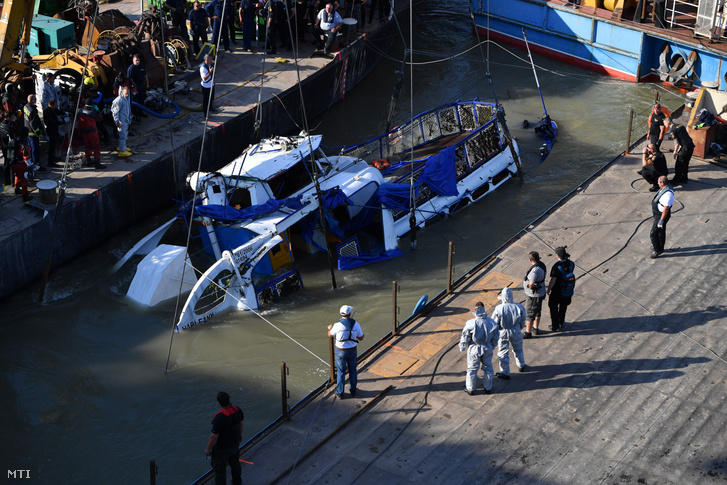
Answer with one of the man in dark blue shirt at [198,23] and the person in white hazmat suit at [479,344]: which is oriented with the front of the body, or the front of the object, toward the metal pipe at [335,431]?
the man in dark blue shirt

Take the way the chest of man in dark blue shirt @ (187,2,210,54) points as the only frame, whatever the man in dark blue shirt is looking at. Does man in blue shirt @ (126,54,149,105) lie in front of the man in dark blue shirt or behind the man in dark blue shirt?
in front

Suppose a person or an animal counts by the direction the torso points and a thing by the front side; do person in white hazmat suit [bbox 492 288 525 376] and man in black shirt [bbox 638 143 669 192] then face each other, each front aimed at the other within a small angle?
no

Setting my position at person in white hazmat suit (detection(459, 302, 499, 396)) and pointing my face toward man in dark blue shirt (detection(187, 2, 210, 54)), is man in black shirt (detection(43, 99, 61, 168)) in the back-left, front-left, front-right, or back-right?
front-left

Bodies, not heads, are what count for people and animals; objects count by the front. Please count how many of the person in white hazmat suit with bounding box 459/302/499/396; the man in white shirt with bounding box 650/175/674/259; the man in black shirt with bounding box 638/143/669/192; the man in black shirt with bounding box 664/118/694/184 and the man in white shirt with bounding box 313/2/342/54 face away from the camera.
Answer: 1

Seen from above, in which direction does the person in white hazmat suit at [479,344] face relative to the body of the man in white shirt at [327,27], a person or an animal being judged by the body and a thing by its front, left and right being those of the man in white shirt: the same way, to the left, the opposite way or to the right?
the opposite way

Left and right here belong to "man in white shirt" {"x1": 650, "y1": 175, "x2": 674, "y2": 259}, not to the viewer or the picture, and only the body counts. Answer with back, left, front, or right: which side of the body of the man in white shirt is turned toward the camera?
left

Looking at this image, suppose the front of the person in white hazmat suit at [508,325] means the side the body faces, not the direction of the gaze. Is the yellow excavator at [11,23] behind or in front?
in front

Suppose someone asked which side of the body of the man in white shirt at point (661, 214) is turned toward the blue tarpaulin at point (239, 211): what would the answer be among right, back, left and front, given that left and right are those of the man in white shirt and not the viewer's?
front

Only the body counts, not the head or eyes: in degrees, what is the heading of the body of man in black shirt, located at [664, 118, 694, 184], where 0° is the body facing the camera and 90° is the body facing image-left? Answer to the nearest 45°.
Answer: approximately 90°

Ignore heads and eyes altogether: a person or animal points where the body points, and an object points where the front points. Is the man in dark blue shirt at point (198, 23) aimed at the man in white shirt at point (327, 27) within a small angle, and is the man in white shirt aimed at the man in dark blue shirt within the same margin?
no

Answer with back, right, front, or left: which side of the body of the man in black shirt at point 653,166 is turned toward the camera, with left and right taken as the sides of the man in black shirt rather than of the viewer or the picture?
left

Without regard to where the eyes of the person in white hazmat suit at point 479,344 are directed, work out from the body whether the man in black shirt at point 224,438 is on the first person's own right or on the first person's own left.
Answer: on the first person's own left

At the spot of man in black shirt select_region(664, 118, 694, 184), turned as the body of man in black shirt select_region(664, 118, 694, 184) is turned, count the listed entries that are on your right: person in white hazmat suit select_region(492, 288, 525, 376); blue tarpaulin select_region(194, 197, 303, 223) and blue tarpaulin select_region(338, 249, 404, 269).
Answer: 0

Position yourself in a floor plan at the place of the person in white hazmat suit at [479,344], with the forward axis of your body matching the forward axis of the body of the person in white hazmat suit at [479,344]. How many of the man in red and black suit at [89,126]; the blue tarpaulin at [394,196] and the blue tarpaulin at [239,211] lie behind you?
0

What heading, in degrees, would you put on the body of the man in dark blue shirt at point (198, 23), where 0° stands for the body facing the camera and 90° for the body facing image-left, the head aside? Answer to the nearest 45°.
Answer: approximately 0°

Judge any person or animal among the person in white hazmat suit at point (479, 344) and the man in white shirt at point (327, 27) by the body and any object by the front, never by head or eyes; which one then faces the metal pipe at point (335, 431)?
the man in white shirt

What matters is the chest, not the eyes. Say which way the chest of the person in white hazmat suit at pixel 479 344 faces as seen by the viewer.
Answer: away from the camera

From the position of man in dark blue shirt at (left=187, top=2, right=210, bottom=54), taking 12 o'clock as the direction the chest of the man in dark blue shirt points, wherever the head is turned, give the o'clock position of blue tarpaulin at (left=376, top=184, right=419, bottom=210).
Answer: The blue tarpaulin is roughly at 11 o'clock from the man in dark blue shirt.
